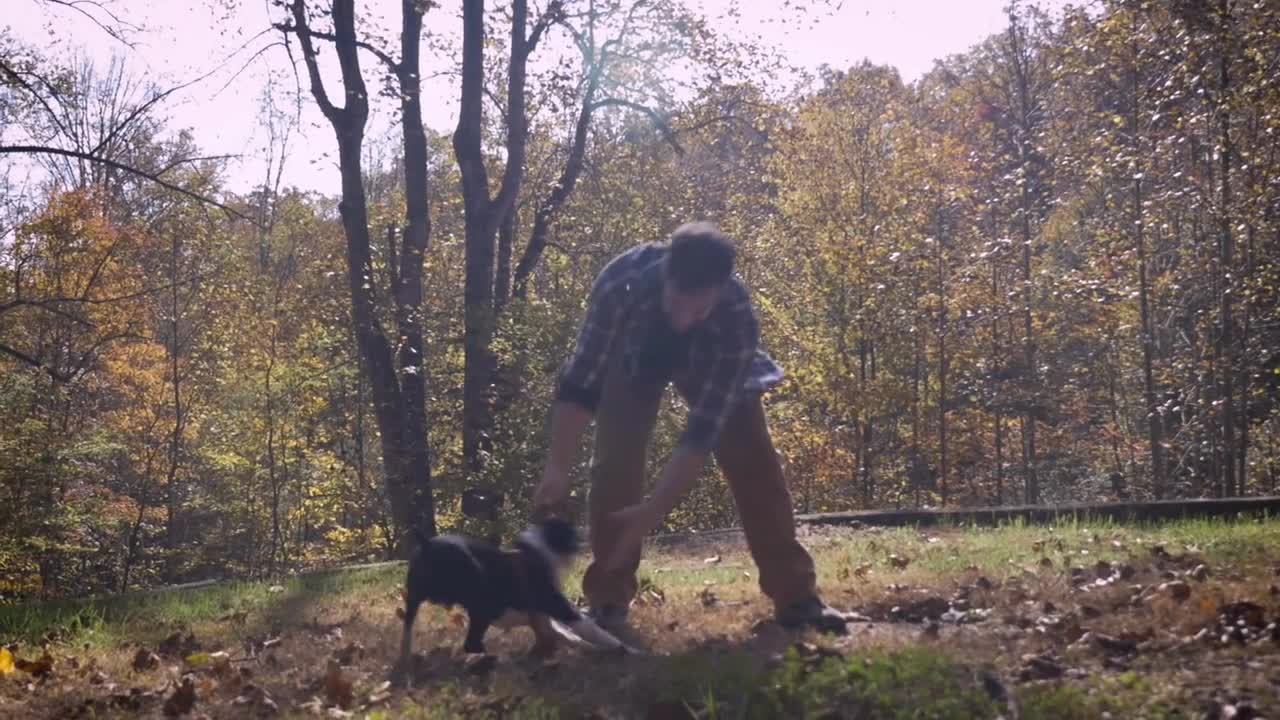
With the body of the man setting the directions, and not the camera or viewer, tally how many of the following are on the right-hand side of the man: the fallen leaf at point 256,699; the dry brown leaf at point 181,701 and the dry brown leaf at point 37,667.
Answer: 3

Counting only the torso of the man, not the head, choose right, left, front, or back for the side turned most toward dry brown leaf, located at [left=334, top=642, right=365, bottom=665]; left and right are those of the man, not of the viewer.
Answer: right

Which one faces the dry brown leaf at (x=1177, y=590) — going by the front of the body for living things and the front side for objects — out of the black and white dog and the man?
the black and white dog

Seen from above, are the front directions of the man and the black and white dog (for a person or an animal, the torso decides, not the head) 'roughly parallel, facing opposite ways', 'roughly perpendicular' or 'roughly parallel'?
roughly perpendicular

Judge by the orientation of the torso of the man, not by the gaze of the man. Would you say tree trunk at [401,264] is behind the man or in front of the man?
behind

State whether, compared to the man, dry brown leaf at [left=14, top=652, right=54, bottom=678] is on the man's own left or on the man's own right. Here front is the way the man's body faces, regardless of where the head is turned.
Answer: on the man's own right

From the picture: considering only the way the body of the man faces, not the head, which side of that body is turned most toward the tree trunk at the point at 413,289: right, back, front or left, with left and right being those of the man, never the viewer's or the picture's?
back

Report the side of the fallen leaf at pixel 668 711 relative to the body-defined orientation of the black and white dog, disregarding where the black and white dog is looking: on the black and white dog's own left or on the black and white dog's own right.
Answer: on the black and white dog's own right

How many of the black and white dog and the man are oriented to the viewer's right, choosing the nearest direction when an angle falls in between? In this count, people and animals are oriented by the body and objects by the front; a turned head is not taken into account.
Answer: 1

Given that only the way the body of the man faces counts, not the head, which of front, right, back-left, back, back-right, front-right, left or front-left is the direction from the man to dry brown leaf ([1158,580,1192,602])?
left

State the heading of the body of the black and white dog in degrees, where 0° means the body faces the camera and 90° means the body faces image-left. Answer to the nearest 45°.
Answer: approximately 270°

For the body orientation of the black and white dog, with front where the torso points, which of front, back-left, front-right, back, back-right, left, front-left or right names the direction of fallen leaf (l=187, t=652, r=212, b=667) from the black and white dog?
back-left

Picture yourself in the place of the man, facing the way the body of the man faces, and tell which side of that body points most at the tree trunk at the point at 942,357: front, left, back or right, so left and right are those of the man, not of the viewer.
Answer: back

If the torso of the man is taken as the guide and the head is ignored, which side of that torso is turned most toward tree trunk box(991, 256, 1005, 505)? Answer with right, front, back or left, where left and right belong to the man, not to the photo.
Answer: back

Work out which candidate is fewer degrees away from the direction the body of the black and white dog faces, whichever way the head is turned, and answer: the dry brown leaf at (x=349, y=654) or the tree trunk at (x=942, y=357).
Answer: the tree trunk

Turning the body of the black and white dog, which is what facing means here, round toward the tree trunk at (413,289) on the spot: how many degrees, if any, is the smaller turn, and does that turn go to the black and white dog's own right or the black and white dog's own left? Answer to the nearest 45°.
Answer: approximately 90° to the black and white dog's own left

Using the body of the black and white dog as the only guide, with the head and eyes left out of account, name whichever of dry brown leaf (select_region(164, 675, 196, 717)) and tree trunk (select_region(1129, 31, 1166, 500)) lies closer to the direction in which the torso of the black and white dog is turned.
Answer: the tree trunk
